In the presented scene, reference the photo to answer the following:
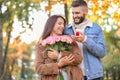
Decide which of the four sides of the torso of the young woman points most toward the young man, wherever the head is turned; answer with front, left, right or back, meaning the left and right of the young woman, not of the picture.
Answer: left

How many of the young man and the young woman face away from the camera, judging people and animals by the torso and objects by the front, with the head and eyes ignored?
0

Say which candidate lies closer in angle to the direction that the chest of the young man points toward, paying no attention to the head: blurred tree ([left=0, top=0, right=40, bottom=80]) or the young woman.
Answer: the young woman

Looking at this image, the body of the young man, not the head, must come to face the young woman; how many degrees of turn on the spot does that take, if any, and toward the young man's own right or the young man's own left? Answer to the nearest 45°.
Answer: approximately 45° to the young man's own right

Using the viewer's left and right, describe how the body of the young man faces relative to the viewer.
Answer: facing the viewer and to the left of the viewer

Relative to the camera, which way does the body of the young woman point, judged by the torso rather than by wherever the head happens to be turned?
toward the camera
